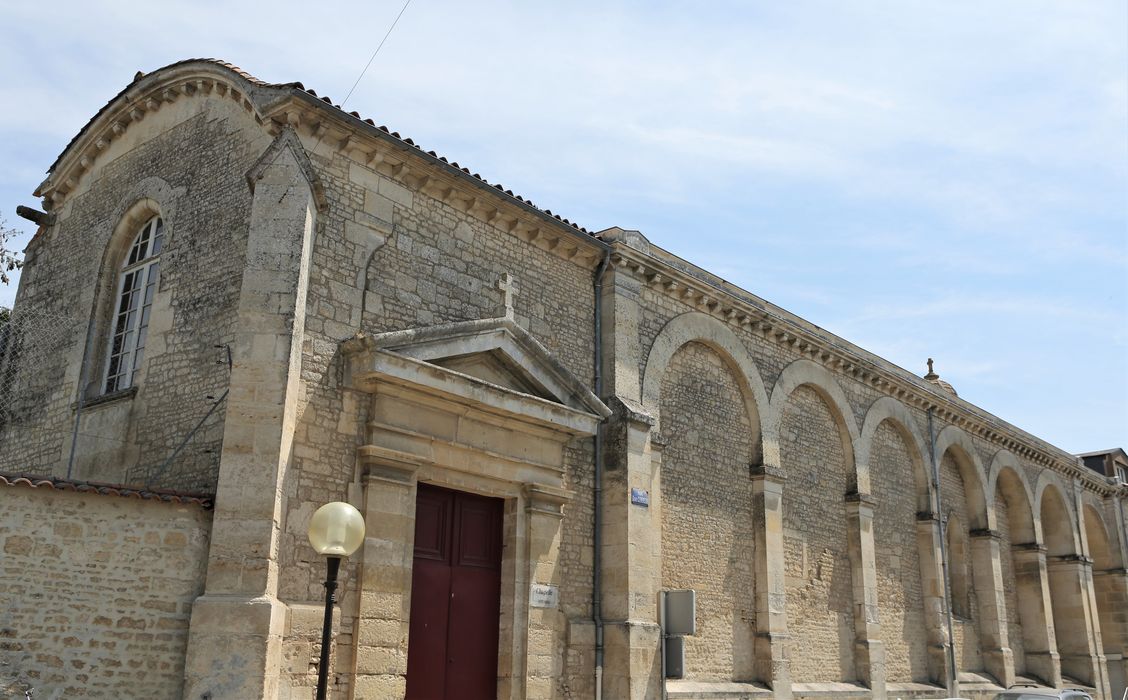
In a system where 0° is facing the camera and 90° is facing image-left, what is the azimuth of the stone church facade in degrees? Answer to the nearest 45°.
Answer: approximately 315°

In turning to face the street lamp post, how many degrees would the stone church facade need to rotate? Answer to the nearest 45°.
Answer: approximately 45° to its right
